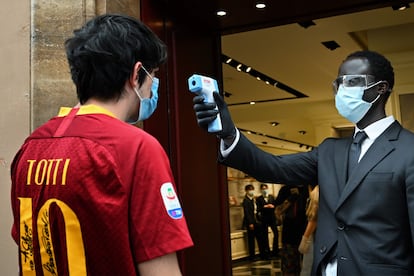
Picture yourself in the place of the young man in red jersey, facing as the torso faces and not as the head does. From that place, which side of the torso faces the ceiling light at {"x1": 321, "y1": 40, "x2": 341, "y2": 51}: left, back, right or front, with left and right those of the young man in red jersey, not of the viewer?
front

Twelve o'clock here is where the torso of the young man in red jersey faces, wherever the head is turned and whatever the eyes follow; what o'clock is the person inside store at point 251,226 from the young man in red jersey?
The person inside store is roughly at 11 o'clock from the young man in red jersey.

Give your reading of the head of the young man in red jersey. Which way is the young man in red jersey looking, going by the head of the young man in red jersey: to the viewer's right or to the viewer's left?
to the viewer's right

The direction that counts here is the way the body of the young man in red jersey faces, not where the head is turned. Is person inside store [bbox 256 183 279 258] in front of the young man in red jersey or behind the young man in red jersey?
in front

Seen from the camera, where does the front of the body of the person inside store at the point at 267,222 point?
toward the camera

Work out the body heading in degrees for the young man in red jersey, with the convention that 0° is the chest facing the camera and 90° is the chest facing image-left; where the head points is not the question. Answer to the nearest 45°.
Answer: approximately 225°

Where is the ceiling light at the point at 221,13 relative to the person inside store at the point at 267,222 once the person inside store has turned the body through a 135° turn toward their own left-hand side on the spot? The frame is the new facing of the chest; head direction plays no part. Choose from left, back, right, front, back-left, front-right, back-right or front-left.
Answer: back-right

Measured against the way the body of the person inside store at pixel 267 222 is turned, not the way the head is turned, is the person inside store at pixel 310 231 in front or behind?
in front

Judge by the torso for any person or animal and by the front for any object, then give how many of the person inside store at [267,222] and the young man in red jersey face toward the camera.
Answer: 1

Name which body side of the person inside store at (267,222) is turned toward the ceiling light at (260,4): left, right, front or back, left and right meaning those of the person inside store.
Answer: front

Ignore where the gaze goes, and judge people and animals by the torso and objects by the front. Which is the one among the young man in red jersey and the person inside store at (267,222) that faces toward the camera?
the person inside store

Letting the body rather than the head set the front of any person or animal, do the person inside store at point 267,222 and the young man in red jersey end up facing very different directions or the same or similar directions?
very different directions
